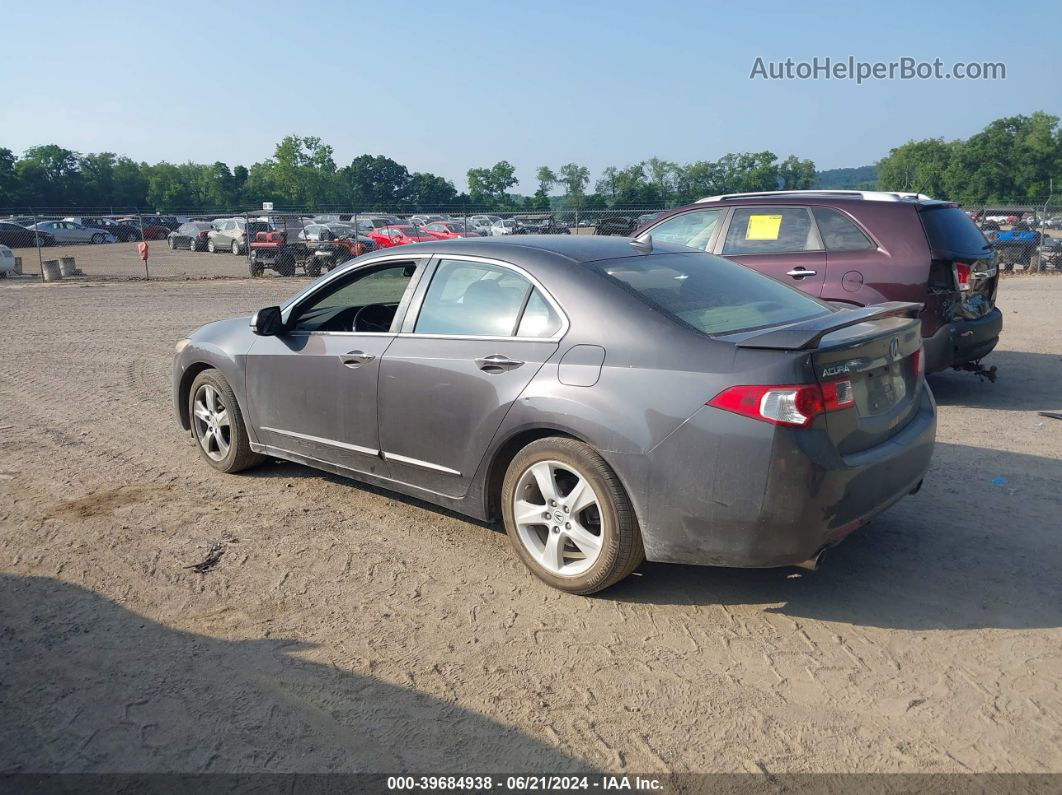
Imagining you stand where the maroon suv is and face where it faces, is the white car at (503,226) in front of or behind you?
in front

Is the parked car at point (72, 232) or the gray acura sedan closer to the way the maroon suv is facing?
the parked car

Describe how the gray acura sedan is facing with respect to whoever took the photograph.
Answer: facing away from the viewer and to the left of the viewer

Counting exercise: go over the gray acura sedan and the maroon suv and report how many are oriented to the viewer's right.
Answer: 0

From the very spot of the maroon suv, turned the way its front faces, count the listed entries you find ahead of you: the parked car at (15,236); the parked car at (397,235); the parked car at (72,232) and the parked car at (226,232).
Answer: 4

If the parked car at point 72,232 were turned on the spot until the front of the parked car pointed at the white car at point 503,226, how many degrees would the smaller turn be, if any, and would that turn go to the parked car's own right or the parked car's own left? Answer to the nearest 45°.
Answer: approximately 45° to the parked car's own right

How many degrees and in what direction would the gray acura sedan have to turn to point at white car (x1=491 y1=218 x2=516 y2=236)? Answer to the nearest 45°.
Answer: approximately 45° to its right

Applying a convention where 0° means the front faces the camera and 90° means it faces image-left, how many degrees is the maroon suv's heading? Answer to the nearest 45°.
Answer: approximately 135°

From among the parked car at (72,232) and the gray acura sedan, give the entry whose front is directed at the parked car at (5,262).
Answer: the gray acura sedan

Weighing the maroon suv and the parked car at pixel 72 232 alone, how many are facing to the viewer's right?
1

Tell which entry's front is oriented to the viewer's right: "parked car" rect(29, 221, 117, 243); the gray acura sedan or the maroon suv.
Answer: the parked car

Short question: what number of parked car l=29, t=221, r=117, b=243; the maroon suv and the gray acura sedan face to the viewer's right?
1

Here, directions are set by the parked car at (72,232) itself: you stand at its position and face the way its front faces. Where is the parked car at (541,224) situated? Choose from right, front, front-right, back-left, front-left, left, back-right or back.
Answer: front-right

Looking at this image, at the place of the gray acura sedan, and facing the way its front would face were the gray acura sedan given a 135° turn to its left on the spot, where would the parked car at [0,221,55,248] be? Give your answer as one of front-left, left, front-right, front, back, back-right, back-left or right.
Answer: back-right

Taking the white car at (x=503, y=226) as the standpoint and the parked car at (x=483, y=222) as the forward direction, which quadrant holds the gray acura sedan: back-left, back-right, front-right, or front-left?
back-left

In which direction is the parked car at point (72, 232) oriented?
to the viewer's right

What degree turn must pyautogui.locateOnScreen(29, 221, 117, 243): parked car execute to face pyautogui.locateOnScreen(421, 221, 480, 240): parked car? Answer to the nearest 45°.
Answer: approximately 45° to its right
